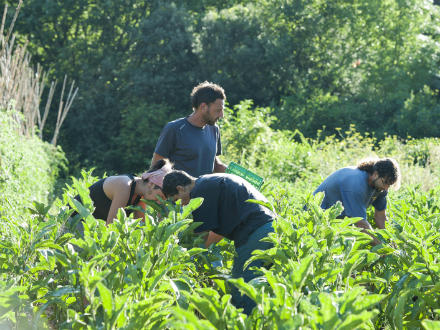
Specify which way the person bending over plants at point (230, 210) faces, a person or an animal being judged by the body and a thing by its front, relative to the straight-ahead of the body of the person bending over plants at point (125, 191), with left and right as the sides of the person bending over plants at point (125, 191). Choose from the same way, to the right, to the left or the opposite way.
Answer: the opposite way

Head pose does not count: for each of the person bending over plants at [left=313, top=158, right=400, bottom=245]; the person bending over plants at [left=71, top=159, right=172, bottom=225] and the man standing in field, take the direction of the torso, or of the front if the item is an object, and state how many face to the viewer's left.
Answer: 0

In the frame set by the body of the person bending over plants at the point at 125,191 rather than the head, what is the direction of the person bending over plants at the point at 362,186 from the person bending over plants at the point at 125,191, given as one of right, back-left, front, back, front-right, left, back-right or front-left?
front

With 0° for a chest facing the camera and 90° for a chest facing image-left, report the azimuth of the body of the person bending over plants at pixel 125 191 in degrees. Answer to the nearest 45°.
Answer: approximately 270°

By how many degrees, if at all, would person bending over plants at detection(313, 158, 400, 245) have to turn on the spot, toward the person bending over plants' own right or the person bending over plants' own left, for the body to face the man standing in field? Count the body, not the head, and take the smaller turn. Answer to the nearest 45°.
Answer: approximately 135° to the person bending over plants' own right

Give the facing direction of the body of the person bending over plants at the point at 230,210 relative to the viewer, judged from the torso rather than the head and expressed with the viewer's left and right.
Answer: facing to the left of the viewer

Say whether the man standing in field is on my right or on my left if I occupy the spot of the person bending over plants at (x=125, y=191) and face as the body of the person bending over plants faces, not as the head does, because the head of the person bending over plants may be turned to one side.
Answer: on my left

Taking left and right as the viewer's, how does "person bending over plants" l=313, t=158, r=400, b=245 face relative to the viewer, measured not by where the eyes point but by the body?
facing the viewer and to the right of the viewer

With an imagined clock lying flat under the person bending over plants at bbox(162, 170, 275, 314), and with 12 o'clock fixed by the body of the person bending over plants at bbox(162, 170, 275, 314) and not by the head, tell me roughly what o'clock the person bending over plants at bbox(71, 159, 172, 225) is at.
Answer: the person bending over plants at bbox(71, 159, 172, 225) is roughly at 1 o'clock from the person bending over plants at bbox(162, 170, 275, 314).

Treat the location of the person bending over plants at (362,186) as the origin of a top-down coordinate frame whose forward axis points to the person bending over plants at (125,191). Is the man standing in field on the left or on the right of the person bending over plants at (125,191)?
right

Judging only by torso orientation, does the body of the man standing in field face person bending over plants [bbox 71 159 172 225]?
no

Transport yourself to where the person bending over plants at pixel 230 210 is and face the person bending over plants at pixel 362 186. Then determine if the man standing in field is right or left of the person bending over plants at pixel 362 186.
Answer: left

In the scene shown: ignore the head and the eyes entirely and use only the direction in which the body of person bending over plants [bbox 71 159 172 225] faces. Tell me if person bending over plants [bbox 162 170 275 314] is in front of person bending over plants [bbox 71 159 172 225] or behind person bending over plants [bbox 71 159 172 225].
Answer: in front

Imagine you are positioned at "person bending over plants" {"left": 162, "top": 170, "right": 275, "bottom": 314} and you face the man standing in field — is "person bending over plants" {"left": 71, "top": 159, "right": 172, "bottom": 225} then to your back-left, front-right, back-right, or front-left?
front-left

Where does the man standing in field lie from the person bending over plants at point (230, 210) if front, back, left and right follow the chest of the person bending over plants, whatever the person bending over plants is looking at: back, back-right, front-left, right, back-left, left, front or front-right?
right

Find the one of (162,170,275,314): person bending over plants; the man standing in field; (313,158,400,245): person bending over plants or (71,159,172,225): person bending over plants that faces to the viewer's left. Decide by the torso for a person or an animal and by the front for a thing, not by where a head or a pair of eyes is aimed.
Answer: (162,170,275,314): person bending over plants
